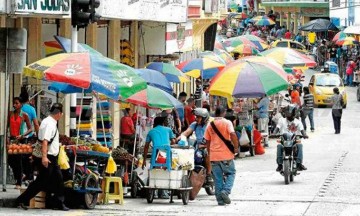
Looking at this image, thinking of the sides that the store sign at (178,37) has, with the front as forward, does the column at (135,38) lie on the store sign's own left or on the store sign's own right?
on the store sign's own right

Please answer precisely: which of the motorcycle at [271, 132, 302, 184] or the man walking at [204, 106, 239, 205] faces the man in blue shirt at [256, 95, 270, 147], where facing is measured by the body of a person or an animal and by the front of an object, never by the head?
the man walking

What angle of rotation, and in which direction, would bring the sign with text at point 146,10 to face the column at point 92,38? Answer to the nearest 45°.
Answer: approximately 45° to its right

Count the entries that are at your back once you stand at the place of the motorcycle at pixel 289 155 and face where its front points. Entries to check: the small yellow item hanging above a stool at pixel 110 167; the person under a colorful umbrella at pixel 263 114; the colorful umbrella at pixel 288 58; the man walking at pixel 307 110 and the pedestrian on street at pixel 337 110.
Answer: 4

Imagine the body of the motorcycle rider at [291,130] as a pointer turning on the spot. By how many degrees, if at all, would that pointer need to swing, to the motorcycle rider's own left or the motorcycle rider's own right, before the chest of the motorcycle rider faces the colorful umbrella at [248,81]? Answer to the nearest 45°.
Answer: approximately 180°

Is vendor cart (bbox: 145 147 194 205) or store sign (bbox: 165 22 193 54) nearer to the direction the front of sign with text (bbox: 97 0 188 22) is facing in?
the vendor cart

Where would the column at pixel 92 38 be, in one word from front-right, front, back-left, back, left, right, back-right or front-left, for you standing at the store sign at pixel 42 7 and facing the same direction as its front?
left

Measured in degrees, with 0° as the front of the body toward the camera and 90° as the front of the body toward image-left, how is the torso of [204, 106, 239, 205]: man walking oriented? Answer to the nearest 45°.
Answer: approximately 180°
